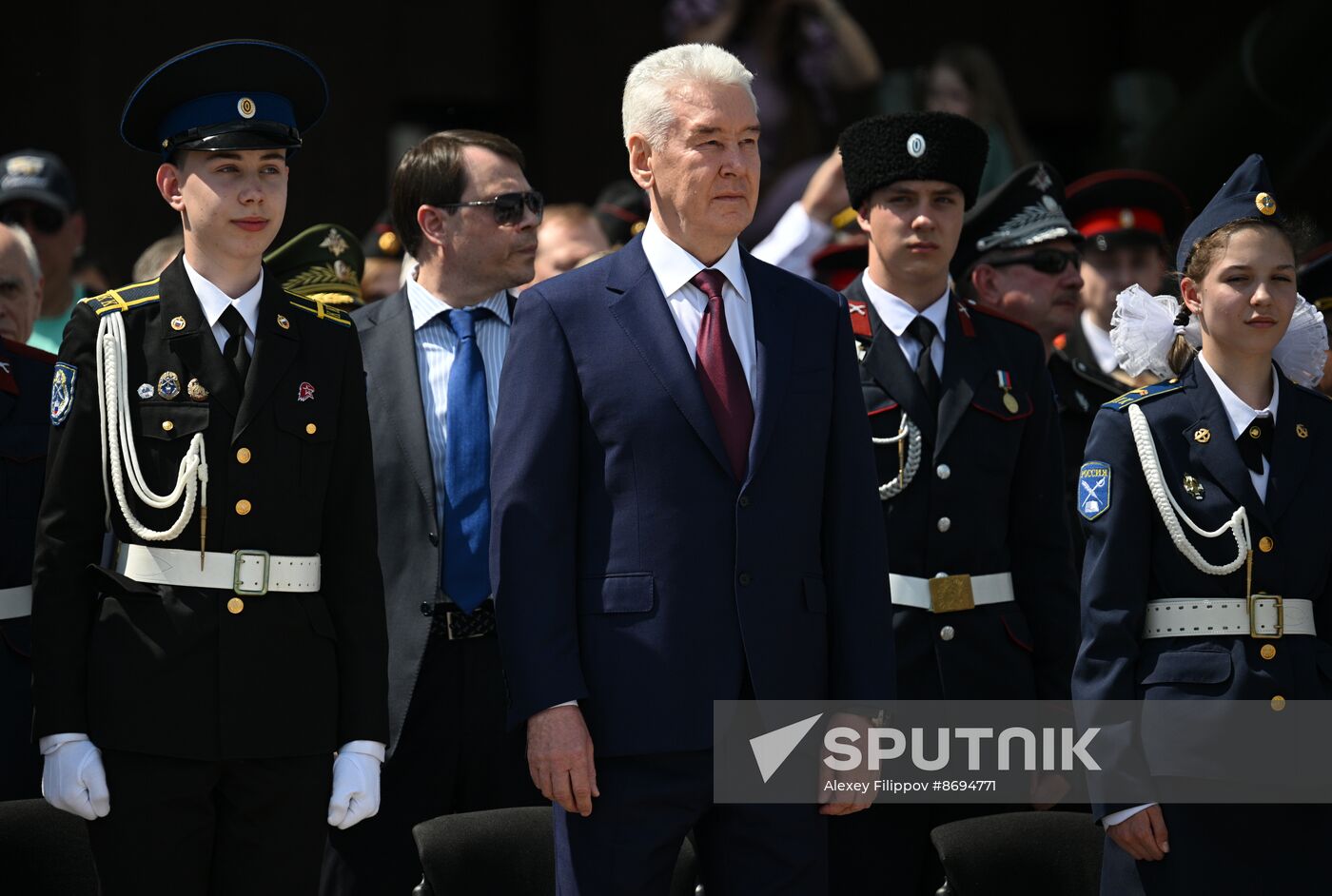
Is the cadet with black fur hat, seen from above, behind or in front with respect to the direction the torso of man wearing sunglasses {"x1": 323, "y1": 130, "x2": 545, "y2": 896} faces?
in front

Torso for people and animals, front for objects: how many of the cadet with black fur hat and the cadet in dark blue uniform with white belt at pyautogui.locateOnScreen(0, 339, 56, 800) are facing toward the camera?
2

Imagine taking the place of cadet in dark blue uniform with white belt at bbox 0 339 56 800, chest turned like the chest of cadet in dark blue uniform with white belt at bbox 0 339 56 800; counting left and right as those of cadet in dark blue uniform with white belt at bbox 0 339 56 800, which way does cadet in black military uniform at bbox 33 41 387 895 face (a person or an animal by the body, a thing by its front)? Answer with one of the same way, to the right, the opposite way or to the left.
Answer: the same way

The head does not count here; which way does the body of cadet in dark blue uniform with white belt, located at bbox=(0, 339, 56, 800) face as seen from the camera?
toward the camera

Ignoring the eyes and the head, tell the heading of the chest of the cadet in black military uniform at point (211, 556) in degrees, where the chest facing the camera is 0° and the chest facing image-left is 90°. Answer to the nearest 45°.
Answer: approximately 0°

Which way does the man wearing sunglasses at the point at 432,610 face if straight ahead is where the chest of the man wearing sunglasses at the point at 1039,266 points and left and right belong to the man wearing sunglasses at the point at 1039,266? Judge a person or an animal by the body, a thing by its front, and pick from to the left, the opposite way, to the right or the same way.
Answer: the same way

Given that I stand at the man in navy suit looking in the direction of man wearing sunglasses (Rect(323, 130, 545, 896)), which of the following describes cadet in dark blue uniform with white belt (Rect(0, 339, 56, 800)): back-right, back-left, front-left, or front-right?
front-left

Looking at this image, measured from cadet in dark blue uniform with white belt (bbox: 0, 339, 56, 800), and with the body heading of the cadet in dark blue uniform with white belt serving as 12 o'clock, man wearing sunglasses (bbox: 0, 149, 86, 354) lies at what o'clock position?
The man wearing sunglasses is roughly at 6 o'clock from the cadet in dark blue uniform with white belt.

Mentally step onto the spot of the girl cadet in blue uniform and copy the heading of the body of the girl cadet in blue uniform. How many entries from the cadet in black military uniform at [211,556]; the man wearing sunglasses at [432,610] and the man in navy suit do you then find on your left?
0

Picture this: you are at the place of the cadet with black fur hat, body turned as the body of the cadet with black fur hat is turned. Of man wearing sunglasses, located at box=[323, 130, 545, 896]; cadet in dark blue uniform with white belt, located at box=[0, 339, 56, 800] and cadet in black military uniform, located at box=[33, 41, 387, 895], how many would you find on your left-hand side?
0

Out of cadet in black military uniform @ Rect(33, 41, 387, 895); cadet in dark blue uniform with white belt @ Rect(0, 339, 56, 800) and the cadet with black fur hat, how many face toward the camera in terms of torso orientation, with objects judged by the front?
3

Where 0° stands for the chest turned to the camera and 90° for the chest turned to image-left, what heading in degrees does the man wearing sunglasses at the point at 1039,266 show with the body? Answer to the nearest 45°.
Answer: approximately 315°

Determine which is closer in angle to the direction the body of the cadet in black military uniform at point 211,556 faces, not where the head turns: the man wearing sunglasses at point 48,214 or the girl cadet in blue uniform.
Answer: the girl cadet in blue uniform

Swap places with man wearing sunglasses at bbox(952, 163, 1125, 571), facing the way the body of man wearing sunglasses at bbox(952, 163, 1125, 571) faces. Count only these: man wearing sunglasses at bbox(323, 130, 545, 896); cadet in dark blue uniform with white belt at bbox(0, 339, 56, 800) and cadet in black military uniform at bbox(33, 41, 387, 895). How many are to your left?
0

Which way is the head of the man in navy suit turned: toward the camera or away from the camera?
toward the camera
